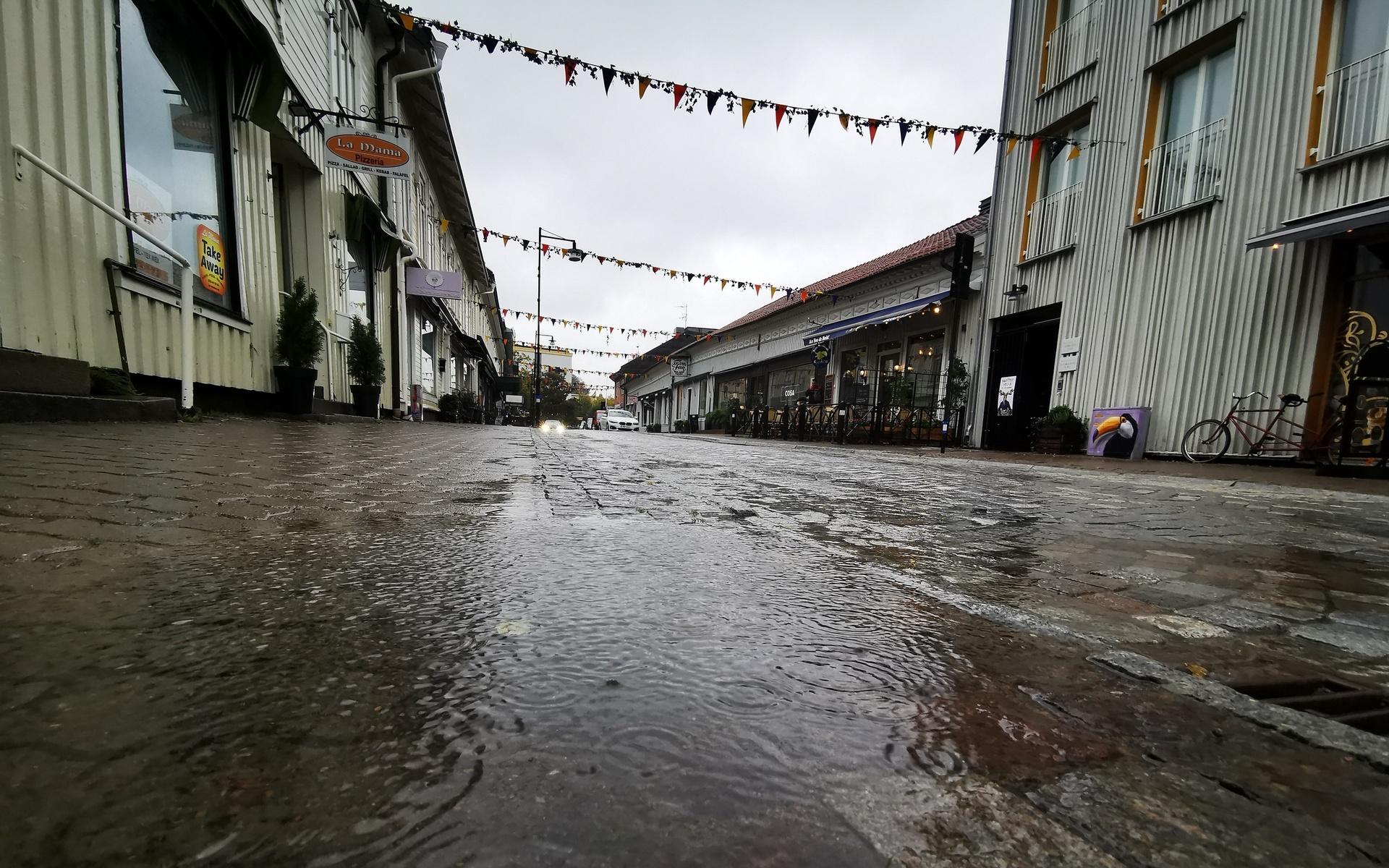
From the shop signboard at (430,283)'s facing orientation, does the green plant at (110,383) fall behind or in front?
in front

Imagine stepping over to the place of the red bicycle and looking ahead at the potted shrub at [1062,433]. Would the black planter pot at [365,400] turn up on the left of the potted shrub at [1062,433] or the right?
left

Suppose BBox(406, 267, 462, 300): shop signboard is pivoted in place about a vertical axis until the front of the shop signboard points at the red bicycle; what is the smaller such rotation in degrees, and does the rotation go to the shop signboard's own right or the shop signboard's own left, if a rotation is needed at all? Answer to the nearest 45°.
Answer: approximately 45° to the shop signboard's own left

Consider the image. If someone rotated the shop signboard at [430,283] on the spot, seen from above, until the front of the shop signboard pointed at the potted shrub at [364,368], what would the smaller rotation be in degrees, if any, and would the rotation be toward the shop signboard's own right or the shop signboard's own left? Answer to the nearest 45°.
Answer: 0° — it already faces it

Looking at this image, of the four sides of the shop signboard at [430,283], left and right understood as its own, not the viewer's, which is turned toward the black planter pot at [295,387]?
front

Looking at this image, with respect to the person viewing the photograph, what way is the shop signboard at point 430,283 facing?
facing the viewer

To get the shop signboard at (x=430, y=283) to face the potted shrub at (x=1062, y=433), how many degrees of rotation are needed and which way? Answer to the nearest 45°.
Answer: approximately 45° to its left

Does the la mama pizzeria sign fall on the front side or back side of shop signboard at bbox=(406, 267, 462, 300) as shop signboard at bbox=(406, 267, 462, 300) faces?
on the front side
